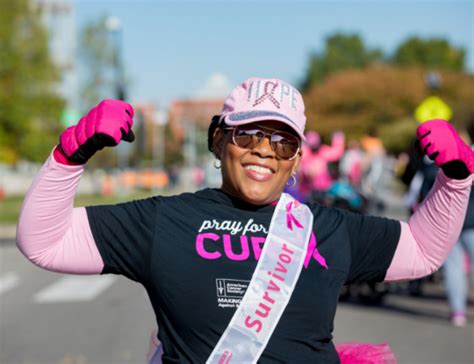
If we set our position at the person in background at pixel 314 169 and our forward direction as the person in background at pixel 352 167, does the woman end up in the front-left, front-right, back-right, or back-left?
back-right

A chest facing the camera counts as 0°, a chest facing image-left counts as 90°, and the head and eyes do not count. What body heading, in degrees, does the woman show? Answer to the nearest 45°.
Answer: approximately 0°

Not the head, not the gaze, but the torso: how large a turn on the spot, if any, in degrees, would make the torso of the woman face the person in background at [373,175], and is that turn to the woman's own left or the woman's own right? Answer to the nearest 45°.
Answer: approximately 180°

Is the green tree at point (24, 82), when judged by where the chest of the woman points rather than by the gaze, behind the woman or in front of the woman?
behind

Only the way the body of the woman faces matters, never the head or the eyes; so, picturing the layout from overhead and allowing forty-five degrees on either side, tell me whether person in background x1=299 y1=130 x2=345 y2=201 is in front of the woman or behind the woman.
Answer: behind

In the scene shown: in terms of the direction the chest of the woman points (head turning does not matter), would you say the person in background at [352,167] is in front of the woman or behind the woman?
behind
